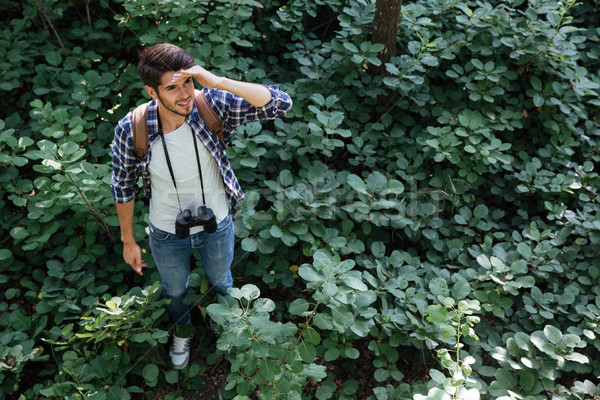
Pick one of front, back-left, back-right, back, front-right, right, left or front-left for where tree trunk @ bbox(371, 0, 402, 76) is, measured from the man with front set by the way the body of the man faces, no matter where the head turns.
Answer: back-left

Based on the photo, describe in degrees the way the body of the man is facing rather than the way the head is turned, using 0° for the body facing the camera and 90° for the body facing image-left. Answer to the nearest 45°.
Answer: approximately 0°
